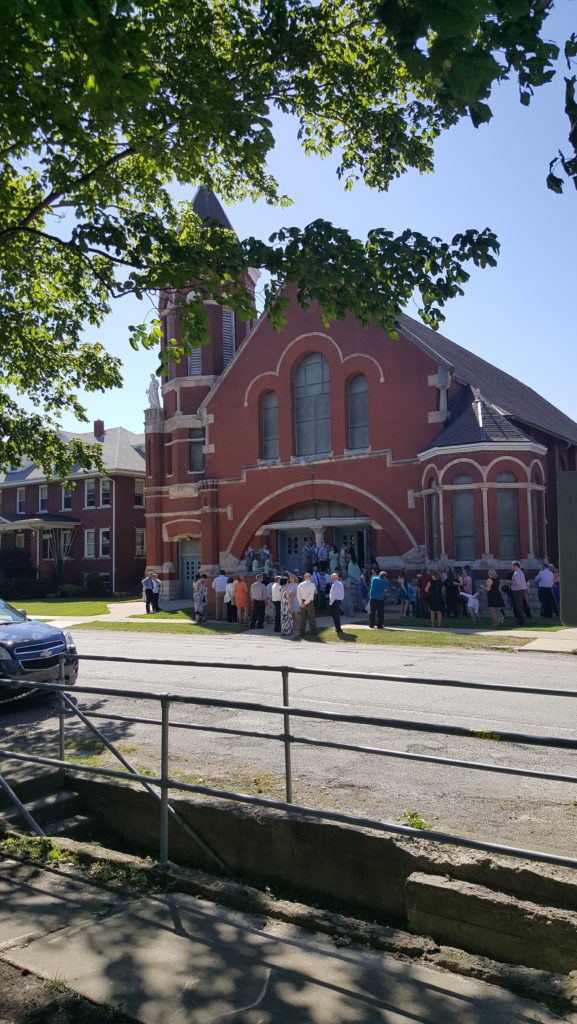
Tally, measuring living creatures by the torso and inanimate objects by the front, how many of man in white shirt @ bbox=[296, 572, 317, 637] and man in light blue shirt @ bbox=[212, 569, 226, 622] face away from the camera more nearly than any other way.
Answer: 2

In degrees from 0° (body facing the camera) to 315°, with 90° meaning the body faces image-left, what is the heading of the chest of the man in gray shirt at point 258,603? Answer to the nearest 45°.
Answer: approximately 180°

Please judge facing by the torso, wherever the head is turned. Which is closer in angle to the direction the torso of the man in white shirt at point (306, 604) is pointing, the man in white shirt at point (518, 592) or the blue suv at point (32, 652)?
the man in white shirt

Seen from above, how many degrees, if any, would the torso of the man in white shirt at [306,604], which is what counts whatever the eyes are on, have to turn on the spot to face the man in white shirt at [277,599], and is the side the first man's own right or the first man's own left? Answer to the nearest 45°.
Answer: approximately 45° to the first man's own left

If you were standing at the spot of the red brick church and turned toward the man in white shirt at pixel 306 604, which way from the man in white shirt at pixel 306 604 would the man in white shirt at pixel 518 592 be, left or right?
left

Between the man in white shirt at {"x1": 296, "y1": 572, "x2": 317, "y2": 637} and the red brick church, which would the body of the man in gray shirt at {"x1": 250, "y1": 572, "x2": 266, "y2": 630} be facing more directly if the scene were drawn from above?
the red brick church

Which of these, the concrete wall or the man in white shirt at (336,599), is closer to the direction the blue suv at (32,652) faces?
the concrete wall

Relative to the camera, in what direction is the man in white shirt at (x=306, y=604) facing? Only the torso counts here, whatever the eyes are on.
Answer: away from the camera

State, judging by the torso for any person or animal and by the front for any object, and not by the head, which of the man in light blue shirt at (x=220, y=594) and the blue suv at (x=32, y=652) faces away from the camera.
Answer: the man in light blue shirt

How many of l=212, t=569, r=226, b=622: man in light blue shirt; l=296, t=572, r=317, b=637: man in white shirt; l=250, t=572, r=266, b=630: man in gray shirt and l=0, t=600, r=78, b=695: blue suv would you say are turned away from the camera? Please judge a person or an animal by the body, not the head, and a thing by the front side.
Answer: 3

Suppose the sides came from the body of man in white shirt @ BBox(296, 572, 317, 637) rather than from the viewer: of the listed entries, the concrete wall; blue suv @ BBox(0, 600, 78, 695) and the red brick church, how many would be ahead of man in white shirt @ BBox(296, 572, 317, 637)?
1

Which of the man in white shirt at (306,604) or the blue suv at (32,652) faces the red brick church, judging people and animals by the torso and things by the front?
the man in white shirt

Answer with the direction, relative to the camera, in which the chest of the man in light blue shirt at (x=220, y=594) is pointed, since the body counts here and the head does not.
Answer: away from the camera

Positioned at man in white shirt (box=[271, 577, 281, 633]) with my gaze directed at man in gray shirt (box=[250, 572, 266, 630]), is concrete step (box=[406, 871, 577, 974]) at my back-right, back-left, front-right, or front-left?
back-left

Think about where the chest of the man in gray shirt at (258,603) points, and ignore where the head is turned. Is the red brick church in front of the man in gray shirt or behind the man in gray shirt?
in front

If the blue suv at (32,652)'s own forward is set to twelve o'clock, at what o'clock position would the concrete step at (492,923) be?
The concrete step is roughly at 1 o'clock from the blue suv.

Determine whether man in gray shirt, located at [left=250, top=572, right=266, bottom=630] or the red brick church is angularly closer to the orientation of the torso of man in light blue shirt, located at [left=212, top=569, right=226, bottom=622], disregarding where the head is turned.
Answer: the red brick church
